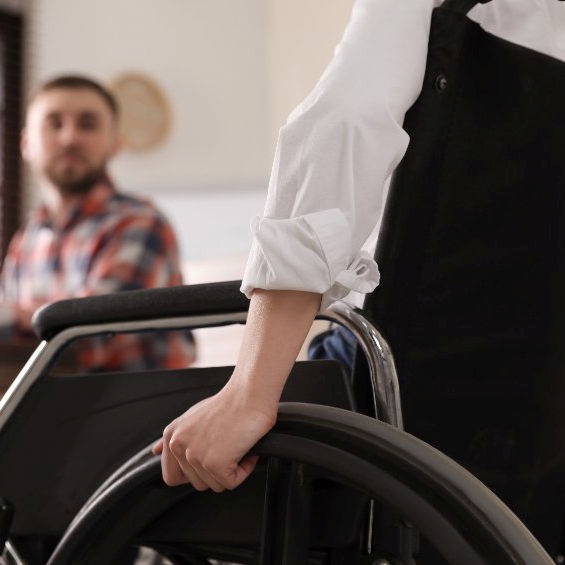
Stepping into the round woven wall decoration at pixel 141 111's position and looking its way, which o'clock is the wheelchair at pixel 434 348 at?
The wheelchair is roughly at 12 o'clock from the round woven wall decoration.

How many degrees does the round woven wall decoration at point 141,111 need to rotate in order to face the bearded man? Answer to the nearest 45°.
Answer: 0° — it already faces them

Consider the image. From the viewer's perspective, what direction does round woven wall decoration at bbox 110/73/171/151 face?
toward the camera

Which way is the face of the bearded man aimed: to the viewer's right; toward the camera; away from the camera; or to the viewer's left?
toward the camera
